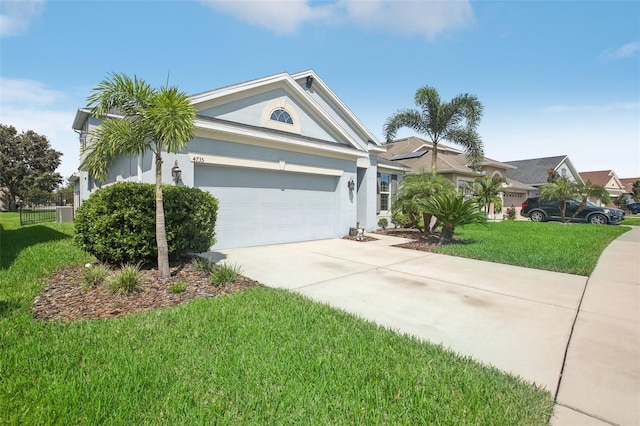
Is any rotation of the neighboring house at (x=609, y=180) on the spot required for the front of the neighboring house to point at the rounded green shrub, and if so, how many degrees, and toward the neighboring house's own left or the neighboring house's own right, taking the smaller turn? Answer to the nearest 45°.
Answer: approximately 45° to the neighboring house's own right

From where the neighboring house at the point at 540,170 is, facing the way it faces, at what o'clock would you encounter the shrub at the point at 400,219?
The shrub is roughly at 2 o'clock from the neighboring house.

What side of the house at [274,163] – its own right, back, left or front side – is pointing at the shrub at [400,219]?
left

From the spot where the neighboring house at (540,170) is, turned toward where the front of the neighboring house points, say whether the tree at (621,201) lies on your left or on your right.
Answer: on your left

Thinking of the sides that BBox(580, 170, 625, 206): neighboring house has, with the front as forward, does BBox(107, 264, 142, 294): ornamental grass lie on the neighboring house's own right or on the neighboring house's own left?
on the neighboring house's own right

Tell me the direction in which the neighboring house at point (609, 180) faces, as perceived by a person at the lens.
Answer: facing the viewer and to the right of the viewer

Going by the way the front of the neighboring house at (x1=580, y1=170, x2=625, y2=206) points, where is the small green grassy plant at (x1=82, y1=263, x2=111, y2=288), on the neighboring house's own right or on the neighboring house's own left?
on the neighboring house's own right

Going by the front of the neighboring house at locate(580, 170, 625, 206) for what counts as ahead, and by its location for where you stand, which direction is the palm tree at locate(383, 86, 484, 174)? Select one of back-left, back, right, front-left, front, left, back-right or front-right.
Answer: front-right

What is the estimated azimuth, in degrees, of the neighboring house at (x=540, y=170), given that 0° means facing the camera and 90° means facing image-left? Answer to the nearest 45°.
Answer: approximately 315°
